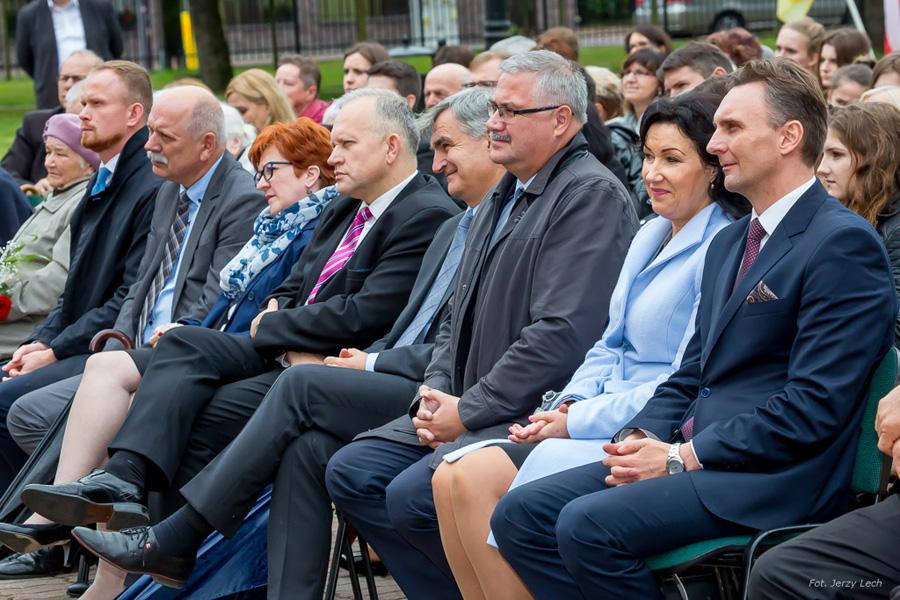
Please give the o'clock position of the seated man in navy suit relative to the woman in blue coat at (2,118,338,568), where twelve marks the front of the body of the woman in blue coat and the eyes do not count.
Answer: The seated man in navy suit is roughly at 10 o'clock from the woman in blue coat.

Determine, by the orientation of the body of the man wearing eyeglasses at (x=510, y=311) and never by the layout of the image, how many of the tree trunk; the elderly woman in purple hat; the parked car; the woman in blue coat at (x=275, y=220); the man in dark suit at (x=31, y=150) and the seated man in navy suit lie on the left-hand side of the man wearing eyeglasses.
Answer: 1

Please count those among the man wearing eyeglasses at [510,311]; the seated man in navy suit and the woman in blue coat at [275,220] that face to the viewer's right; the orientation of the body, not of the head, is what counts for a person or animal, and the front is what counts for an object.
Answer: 0

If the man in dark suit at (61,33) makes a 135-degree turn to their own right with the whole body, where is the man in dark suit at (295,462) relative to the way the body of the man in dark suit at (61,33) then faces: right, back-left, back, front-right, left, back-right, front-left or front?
back-left

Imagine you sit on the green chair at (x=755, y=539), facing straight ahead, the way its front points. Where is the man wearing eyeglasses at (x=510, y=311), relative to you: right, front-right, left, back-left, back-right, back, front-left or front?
right

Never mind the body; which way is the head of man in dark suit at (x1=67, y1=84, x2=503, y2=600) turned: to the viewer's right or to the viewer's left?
to the viewer's left

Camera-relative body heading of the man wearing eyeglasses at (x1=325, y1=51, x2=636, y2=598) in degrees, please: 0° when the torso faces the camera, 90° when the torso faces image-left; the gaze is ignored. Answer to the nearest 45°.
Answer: approximately 45°

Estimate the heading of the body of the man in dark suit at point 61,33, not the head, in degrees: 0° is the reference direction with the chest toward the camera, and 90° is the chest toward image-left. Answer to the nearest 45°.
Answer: approximately 0°

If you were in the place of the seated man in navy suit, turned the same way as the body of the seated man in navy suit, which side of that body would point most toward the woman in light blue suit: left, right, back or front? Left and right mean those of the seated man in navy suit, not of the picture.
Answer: right

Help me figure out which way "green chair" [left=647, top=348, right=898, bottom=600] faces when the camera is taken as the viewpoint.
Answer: facing the viewer and to the left of the viewer

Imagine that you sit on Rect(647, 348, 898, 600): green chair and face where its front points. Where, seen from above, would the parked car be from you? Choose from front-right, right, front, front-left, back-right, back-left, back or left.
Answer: back-right

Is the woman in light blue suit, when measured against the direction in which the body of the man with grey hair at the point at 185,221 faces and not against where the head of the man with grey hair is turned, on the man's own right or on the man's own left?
on the man's own left

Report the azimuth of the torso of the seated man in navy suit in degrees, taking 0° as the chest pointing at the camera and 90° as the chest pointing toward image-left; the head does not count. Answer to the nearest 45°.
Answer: approximately 45°

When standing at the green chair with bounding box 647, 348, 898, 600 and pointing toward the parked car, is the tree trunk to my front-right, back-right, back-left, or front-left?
front-left

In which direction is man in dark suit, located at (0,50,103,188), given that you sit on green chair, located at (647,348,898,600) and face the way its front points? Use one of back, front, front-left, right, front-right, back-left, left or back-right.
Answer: right

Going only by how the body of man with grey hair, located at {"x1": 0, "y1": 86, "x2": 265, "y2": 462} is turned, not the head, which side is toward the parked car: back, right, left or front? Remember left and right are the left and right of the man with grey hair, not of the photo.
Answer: back

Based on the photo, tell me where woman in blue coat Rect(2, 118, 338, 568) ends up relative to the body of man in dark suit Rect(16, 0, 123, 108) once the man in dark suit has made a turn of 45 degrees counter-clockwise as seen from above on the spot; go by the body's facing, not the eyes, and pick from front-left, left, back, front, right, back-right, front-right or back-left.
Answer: front-right

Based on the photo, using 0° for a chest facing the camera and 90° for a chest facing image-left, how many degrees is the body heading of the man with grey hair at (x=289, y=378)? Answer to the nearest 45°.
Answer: approximately 45°

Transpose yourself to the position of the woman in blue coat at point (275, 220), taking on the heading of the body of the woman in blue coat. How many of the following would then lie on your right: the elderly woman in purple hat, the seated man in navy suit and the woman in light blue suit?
1
